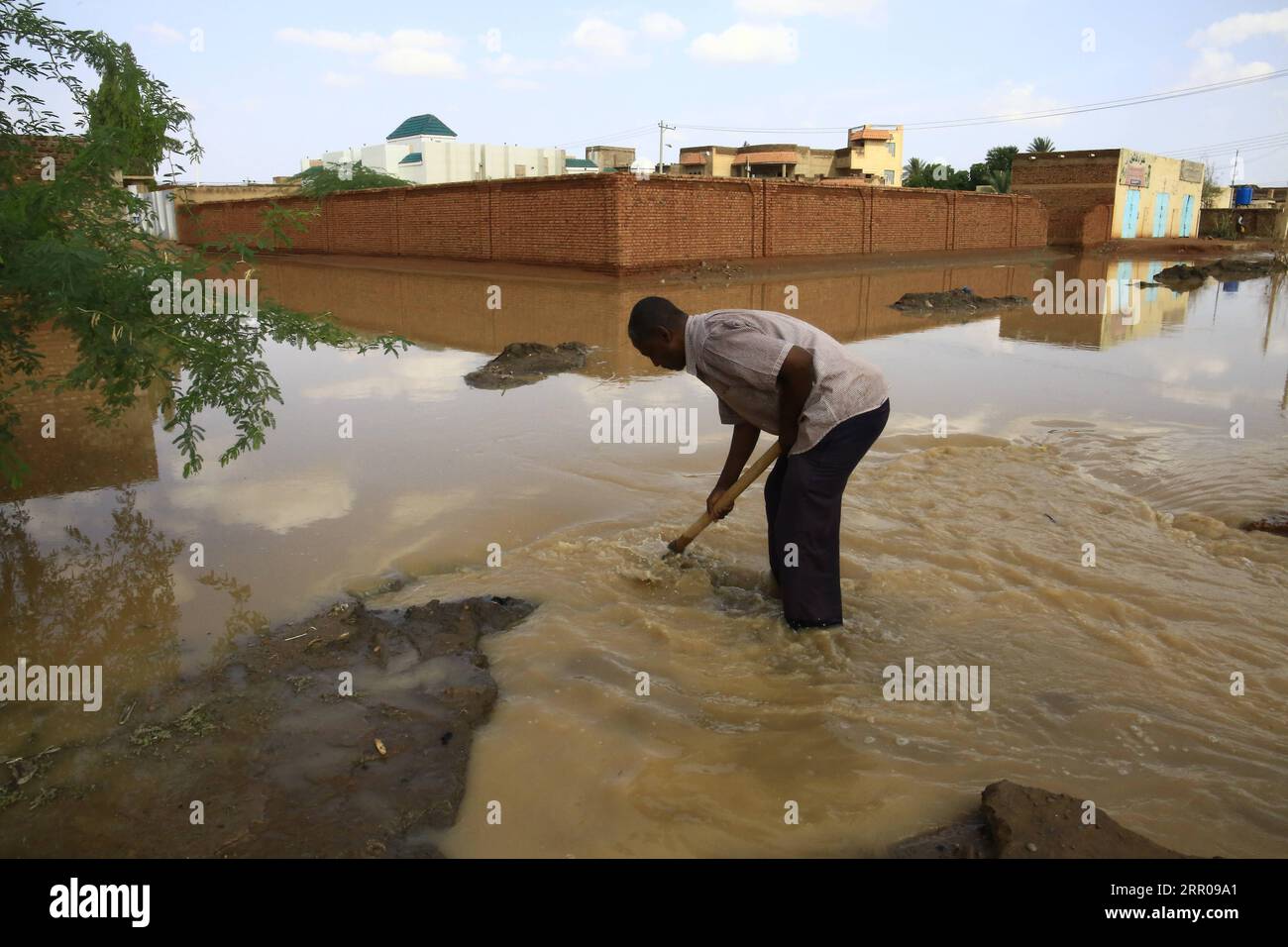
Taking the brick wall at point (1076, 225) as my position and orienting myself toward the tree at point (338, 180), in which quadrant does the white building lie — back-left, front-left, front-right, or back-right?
front-right

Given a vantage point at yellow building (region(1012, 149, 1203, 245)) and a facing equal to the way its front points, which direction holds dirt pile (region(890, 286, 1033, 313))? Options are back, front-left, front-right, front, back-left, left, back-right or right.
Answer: front-right

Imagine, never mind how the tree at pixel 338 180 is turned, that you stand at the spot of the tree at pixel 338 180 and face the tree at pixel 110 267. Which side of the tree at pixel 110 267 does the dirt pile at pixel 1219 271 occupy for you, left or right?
left

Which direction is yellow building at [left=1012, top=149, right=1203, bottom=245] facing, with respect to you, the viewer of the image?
facing the viewer and to the right of the viewer

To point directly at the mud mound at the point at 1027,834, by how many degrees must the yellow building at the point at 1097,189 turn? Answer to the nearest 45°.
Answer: approximately 45° to its right

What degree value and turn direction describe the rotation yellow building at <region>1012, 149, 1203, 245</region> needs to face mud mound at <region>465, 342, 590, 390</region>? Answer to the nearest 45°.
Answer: approximately 45° to its right

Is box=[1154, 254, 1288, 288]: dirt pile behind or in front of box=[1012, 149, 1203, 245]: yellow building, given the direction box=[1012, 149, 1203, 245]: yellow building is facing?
in front

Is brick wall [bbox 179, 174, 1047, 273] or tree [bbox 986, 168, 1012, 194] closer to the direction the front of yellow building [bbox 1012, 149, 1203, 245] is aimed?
the brick wall

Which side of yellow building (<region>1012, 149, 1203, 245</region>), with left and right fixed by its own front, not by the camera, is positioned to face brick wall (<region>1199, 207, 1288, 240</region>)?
left

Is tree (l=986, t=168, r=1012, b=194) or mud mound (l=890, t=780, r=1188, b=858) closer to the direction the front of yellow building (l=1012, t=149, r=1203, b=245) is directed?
the mud mound
